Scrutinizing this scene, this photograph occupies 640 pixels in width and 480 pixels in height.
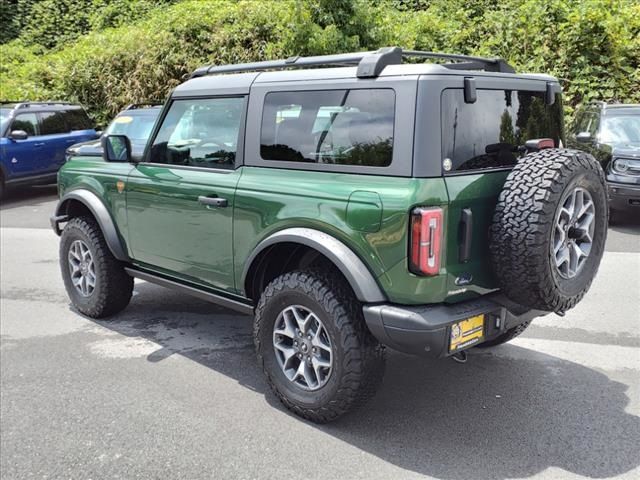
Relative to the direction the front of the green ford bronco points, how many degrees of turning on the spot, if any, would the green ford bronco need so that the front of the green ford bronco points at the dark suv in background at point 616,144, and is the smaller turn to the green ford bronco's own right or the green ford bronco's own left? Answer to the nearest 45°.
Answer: approximately 90° to the green ford bronco's own right

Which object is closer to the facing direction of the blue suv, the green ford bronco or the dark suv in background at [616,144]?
the green ford bronco

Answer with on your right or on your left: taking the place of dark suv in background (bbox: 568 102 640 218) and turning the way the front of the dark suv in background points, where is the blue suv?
on your right

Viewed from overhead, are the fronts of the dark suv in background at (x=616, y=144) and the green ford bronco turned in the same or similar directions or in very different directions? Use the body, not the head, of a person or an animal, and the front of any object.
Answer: very different directions

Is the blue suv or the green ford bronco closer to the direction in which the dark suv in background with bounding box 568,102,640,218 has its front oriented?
the green ford bronco

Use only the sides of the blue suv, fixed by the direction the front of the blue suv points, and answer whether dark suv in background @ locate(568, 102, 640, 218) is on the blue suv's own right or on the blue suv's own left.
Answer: on the blue suv's own left

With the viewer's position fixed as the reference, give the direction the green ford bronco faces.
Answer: facing away from the viewer and to the left of the viewer
